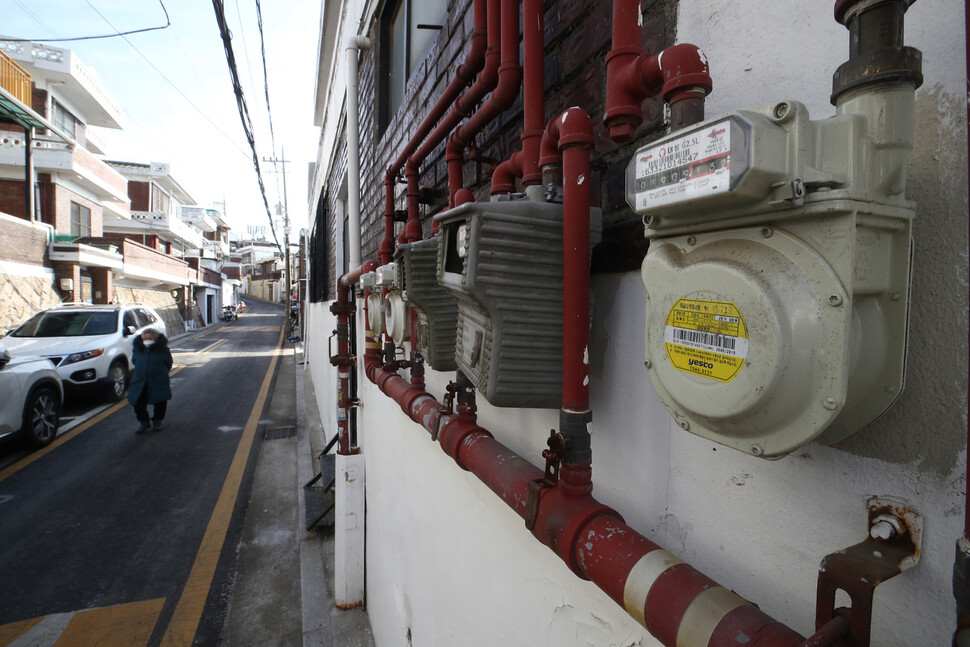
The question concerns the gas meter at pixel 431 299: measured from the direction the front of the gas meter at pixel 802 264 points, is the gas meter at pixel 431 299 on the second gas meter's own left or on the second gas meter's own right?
on the second gas meter's own right

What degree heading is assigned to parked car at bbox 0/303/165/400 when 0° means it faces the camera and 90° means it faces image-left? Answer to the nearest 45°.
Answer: approximately 45°

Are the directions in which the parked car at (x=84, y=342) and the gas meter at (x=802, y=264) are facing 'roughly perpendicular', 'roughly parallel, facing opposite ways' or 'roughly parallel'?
roughly perpendicular

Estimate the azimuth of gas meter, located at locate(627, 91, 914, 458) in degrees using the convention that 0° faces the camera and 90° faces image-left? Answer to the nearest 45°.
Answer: approximately 45°

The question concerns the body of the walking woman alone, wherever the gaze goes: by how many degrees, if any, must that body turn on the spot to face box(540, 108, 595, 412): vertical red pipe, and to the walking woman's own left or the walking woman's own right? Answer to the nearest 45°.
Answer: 0° — they already face it

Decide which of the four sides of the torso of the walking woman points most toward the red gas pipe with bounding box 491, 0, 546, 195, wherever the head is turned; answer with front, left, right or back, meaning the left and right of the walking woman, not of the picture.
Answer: front

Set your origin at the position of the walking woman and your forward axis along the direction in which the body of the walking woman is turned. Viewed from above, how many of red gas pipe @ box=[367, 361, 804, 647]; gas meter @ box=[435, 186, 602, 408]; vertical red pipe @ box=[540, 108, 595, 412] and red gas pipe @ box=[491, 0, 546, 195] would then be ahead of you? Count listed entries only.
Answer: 4

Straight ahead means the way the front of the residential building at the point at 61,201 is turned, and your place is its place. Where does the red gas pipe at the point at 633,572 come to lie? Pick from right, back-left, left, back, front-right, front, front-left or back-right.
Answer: front-right

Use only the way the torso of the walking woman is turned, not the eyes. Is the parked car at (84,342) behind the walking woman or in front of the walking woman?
behind

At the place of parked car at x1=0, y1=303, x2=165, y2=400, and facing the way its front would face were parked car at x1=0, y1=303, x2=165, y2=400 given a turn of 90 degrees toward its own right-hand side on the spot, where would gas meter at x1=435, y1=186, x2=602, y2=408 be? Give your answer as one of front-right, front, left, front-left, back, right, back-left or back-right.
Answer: back-left
